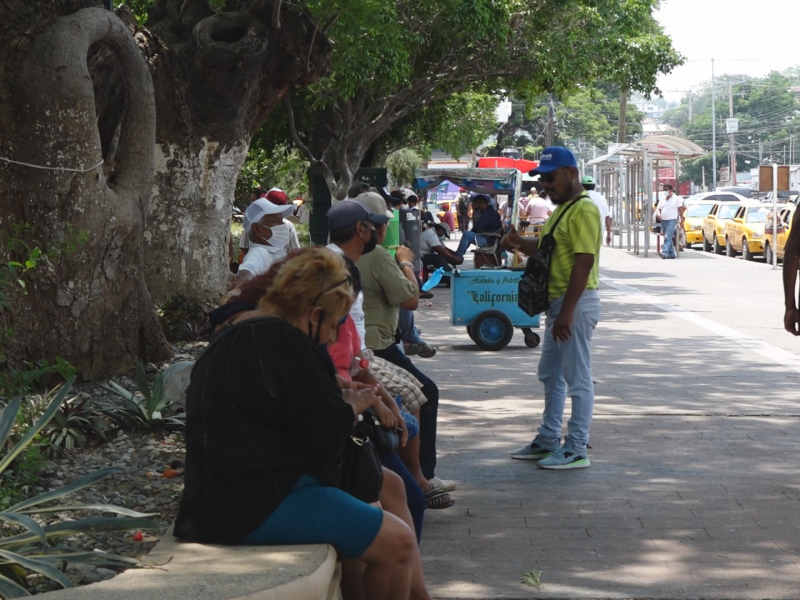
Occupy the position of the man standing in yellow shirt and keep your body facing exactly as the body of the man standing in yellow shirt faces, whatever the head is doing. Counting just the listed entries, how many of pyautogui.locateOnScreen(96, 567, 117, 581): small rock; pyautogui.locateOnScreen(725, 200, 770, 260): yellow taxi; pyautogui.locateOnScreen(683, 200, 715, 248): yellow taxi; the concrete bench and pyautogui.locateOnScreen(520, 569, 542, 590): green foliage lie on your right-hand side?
2

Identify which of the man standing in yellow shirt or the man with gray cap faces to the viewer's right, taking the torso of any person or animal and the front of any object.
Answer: the man with gray cap

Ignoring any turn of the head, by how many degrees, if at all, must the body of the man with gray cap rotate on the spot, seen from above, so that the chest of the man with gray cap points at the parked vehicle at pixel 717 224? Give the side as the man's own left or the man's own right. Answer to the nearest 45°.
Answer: approximately 90° to the man's own left

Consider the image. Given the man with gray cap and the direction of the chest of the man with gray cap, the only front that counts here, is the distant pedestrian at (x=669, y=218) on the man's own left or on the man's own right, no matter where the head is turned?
on the man's own left

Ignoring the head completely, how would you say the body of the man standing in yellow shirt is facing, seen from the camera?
to the viewer's left

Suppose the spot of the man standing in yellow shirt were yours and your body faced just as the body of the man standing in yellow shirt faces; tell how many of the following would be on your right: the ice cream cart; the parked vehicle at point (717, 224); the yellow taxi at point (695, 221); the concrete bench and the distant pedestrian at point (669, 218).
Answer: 4

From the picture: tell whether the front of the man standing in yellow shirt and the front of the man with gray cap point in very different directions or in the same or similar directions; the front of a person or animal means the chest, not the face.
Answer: very different directions

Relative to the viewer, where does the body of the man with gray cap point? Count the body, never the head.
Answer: to the viewer's right

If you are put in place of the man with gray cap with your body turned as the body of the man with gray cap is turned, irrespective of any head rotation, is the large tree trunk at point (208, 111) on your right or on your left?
on your left

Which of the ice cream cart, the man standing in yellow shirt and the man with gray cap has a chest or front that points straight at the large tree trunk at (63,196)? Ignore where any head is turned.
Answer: the man standing in yellow shirt
